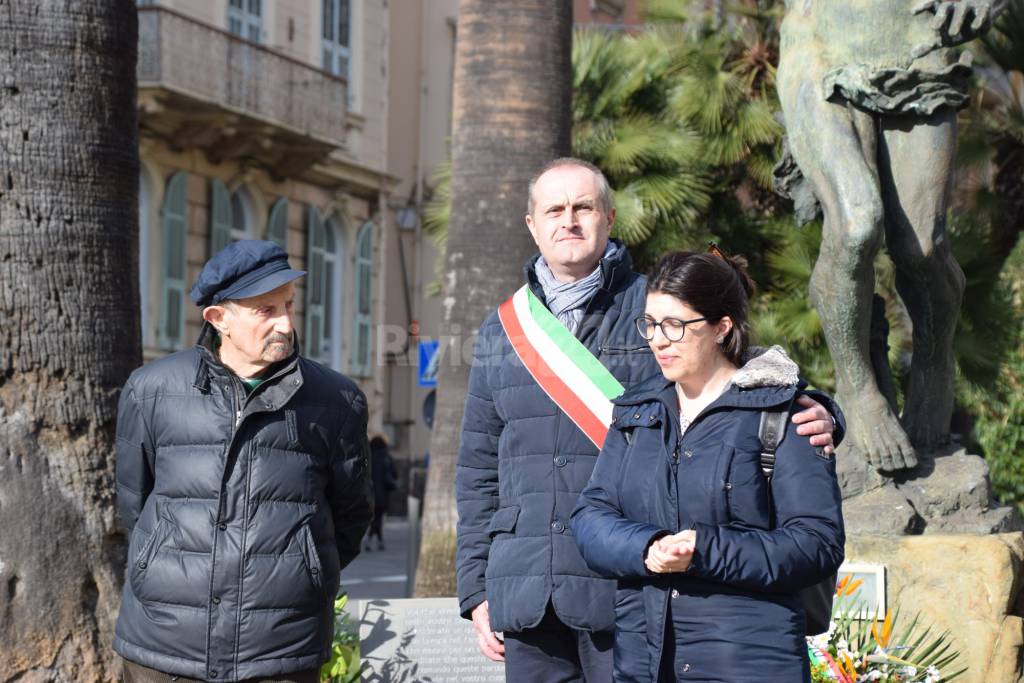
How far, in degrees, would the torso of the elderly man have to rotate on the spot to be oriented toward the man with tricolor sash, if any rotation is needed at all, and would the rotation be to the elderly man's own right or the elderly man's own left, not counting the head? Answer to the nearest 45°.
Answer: approximately 90° to the elderly man's own left

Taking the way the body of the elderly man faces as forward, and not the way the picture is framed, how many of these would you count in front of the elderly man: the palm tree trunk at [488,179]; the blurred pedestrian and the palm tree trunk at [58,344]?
0

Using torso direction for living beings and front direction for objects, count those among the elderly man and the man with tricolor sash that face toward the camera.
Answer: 2

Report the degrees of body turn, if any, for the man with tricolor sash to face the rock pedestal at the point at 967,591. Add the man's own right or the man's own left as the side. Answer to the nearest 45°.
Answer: approximately 135° to the man's own left

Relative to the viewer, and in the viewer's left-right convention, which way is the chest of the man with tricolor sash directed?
facing the viewer

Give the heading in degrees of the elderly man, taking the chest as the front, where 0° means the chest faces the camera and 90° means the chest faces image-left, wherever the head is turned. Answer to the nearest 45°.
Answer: approximately 0°

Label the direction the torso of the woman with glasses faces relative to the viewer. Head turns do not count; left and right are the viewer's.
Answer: facing the viewer and to the left of the viewer

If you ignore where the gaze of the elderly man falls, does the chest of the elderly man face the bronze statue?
no

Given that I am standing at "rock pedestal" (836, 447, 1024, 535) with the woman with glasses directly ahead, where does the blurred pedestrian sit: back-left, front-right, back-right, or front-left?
back-right

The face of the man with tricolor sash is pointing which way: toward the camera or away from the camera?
toward the camera

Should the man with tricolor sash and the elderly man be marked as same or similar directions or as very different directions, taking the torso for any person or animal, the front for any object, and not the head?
same or similar directions

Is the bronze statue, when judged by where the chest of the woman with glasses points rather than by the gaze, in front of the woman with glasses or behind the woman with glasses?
behind
